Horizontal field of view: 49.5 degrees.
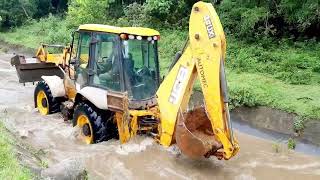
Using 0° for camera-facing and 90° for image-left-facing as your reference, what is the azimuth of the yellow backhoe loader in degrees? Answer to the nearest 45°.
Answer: approximately 135°

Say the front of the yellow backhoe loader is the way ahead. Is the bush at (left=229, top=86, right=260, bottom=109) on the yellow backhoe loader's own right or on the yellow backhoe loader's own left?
on the yellow backhoe loader's own right

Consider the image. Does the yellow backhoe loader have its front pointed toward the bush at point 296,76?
no
